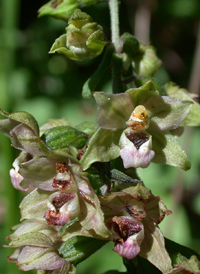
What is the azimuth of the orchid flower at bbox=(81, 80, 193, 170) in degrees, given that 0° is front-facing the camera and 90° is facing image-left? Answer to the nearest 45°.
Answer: approximately 0°
